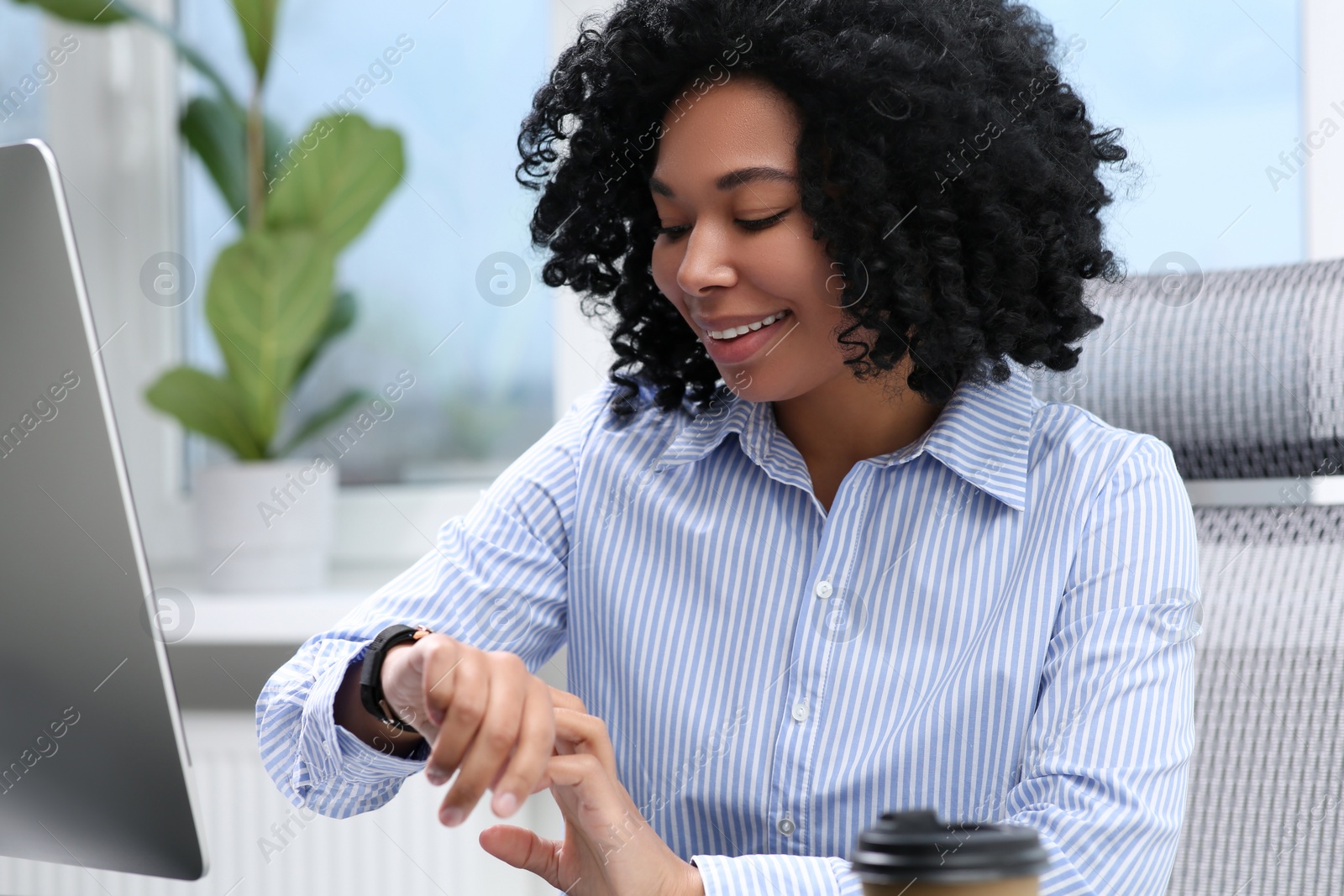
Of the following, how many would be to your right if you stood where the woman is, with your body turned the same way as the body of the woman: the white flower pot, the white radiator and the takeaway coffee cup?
2

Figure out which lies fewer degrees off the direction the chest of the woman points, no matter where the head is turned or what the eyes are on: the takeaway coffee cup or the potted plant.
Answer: the takeaway coffee cup

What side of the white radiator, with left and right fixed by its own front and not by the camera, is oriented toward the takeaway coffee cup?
front

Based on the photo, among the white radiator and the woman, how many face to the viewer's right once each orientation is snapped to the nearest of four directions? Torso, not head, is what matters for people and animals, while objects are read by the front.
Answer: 0

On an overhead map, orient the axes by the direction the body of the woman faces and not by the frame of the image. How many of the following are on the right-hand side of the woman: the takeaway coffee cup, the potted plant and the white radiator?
2

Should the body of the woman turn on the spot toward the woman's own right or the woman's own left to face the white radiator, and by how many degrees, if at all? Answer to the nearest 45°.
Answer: approximately 90° to the woman's own right

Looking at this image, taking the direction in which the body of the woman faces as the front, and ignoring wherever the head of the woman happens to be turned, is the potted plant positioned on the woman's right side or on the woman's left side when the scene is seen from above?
on the woman's right side

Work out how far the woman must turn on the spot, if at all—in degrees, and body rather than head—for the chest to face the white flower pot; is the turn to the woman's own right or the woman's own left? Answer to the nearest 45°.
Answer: approximately 90° to the woman's own right

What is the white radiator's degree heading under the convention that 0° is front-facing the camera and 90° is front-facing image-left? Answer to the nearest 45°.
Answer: approximately 0°

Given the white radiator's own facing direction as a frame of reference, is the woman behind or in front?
in front
